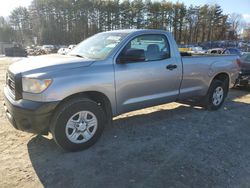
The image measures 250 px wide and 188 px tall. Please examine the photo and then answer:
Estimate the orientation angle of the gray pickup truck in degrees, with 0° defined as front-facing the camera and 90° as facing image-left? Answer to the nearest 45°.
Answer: approximately 45°

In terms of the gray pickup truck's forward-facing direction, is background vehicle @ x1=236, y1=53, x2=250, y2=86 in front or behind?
behind
